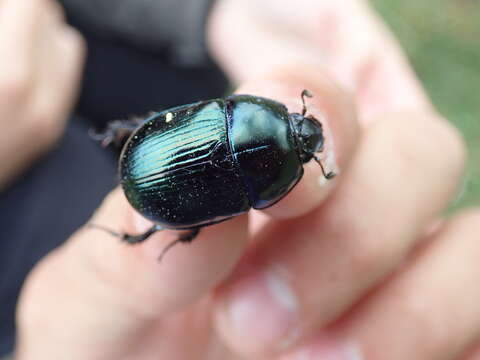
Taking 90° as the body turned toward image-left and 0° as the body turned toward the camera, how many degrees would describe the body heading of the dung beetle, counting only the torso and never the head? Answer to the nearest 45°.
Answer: approximately 270°
